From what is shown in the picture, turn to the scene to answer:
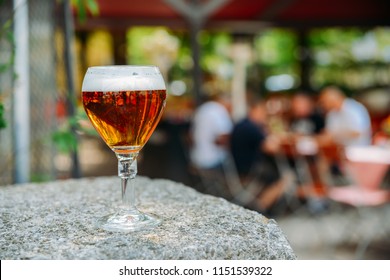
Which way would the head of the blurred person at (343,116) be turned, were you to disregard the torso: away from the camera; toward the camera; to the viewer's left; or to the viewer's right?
to the viewer's left

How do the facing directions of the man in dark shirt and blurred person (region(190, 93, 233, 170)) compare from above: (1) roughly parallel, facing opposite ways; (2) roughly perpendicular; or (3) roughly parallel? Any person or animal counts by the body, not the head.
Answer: roughly parallel

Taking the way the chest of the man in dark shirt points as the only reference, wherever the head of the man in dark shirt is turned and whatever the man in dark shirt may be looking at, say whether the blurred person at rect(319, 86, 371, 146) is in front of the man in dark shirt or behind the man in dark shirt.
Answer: in front

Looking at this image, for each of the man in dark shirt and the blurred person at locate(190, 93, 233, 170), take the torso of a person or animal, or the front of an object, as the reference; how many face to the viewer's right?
2

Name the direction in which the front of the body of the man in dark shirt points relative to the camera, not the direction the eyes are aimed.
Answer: to the viewer's right

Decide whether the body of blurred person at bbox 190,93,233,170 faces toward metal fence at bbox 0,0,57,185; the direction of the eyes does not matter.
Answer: no

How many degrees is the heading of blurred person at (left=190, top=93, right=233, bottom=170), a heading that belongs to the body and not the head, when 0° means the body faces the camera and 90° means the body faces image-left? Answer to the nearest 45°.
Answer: approximately 270°

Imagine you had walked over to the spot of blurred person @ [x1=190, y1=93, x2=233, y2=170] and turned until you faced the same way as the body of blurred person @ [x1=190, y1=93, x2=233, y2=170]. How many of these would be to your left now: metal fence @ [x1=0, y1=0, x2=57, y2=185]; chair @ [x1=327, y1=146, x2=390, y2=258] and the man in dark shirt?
0

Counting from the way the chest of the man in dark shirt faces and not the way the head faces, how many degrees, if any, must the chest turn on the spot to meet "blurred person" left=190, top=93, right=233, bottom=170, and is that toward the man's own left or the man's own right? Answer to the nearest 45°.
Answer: approximately 135° to the man's own left

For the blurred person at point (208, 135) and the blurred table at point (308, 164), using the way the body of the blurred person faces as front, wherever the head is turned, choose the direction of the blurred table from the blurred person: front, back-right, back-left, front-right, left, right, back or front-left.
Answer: front-right

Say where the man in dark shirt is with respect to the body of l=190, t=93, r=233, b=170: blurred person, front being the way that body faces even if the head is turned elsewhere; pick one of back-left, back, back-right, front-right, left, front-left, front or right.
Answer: front-right

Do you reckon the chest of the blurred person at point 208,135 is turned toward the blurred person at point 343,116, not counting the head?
yes

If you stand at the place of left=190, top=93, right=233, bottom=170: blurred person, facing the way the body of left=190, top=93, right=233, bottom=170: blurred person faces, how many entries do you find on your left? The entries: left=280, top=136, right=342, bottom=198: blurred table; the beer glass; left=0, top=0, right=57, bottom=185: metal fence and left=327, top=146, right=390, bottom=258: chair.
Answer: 0
